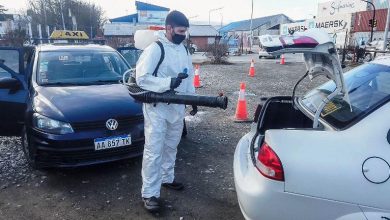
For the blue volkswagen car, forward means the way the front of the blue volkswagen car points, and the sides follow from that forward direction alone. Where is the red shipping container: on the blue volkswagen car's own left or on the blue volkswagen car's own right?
on the blue volkswagen car's own left

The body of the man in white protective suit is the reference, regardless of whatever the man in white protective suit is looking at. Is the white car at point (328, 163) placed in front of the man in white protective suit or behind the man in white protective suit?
in front

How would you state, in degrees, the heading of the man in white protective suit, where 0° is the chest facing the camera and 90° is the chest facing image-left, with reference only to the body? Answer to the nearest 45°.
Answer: approximately 315°

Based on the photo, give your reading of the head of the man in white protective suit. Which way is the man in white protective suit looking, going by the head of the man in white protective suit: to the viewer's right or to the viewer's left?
to the viewer's right

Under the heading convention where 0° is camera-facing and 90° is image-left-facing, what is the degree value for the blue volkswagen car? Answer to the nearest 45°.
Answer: approximately 315°
